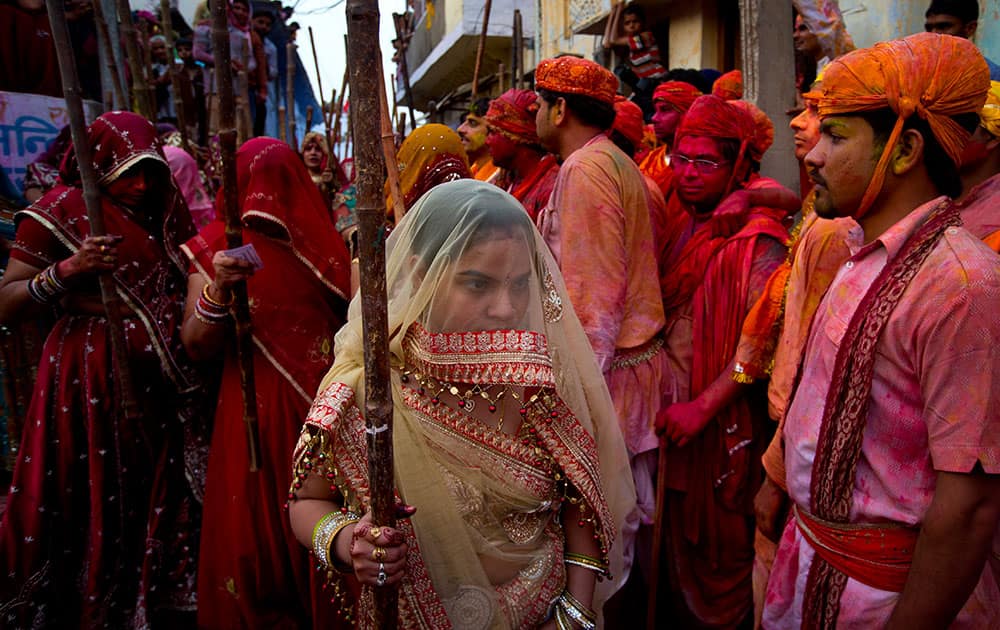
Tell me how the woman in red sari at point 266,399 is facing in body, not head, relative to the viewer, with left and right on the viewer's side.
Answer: facing the viewer and to the left of the viewer

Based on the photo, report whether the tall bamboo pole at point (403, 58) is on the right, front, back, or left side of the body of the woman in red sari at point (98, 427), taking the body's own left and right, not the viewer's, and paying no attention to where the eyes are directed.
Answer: left

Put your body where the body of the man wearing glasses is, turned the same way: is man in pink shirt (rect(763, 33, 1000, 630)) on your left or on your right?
on your left

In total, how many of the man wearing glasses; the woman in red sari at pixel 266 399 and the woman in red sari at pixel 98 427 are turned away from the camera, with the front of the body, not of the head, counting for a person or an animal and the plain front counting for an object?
0

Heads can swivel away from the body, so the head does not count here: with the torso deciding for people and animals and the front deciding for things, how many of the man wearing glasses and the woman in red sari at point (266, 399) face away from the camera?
0

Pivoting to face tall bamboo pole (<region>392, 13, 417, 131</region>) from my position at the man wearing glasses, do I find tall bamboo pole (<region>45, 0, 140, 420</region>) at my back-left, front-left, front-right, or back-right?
front-left

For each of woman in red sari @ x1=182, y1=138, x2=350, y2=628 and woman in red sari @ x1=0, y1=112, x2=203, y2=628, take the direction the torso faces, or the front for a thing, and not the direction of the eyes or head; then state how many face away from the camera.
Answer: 0

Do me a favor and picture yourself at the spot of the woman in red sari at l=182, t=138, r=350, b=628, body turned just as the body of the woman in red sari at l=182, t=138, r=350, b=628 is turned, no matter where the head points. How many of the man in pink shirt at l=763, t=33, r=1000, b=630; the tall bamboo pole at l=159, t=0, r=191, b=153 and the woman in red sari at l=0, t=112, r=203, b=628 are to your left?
1

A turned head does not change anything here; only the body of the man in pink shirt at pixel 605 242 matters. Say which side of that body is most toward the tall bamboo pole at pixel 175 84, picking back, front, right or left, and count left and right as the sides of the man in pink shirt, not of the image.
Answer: front

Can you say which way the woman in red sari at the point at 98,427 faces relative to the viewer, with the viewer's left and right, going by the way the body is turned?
facing the viewer and to the right of the viewer
